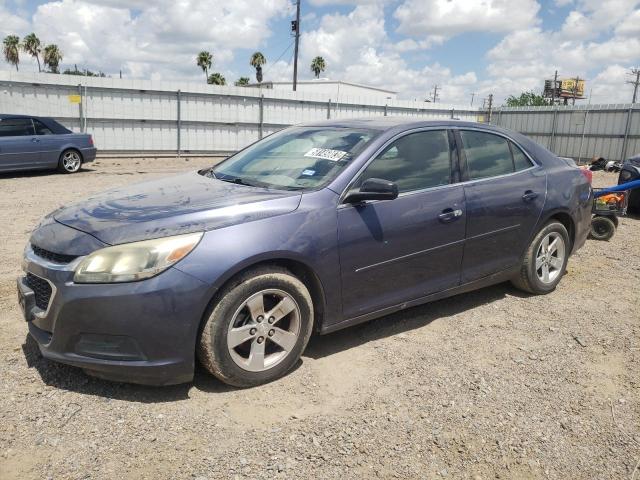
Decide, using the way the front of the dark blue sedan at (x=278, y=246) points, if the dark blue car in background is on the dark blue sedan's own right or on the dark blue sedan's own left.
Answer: on the dark blue sedan's own right

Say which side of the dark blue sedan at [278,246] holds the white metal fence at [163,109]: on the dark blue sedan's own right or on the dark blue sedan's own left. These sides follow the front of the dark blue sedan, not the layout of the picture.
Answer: on the dark blue sedan's own right

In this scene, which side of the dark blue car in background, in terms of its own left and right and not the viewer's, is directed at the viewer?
left

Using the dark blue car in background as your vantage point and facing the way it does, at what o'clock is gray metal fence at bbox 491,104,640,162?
The gray metal fence is roughly at 6 o'clock from the dark blue car in background.

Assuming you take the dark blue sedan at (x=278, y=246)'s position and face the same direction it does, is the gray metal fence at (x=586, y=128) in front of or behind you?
behind

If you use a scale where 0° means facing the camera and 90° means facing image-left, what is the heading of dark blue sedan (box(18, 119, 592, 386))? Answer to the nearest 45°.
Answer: approximately 45°
